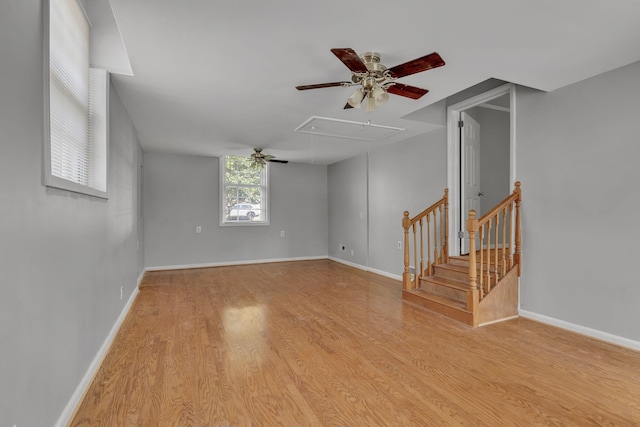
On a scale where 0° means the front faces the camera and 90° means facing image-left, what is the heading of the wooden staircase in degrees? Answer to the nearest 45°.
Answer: approximately 45°

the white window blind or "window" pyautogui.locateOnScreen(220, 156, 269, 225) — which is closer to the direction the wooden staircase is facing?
the white window blind

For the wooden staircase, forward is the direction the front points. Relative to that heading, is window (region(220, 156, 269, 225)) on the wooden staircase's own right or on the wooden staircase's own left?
on the wooden staircase's own right

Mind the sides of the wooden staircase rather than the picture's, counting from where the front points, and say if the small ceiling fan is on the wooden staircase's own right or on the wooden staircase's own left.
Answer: on the wooden staircase's own right

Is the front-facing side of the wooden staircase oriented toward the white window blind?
yes
